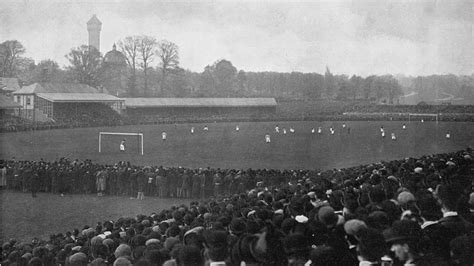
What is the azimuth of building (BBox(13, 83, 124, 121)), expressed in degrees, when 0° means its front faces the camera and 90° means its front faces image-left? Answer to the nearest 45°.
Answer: approximately 315°
